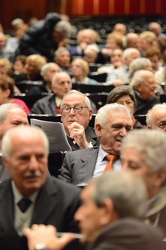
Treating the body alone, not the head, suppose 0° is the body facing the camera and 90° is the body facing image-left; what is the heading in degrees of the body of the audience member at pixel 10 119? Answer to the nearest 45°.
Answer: approximately 315°

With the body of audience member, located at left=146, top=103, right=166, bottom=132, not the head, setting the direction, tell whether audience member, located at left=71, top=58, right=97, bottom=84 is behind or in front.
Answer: behind

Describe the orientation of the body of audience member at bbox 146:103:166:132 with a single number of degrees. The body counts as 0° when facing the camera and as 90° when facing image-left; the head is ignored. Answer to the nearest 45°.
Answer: approximately 315°

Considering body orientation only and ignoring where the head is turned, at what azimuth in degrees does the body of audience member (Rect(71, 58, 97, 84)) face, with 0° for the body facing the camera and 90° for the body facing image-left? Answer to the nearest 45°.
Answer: approximately 45°

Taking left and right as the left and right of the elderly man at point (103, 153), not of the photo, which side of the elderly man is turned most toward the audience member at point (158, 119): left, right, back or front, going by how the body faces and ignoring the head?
left
